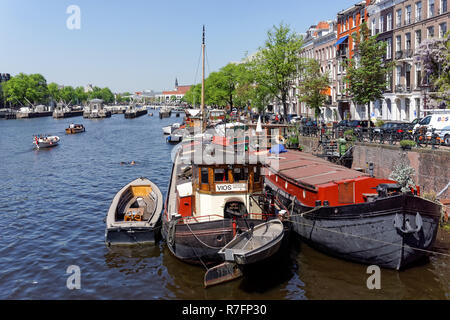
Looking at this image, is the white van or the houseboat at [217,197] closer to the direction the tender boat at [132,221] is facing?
the white van

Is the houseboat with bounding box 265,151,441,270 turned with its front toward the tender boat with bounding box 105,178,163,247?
no

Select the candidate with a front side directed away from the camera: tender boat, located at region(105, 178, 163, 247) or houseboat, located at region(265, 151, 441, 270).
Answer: the tender boat

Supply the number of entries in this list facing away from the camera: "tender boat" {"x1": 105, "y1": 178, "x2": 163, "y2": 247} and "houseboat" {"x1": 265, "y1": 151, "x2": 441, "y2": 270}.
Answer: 1

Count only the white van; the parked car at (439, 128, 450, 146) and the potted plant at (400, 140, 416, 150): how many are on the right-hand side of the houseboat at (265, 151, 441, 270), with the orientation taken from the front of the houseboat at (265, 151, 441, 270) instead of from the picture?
0

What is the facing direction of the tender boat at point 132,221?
away from the camera

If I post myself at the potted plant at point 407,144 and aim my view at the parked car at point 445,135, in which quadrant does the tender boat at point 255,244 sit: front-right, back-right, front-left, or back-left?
back-right

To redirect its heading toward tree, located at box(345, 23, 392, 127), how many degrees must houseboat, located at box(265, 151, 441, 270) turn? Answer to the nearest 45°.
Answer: approximately 135° to its left

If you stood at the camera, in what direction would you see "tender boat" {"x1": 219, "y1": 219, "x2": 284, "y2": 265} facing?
facing away from the viewer and to the right of the viewer

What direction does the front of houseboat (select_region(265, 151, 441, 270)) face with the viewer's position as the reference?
facing the viewer and to the right of the viewer
